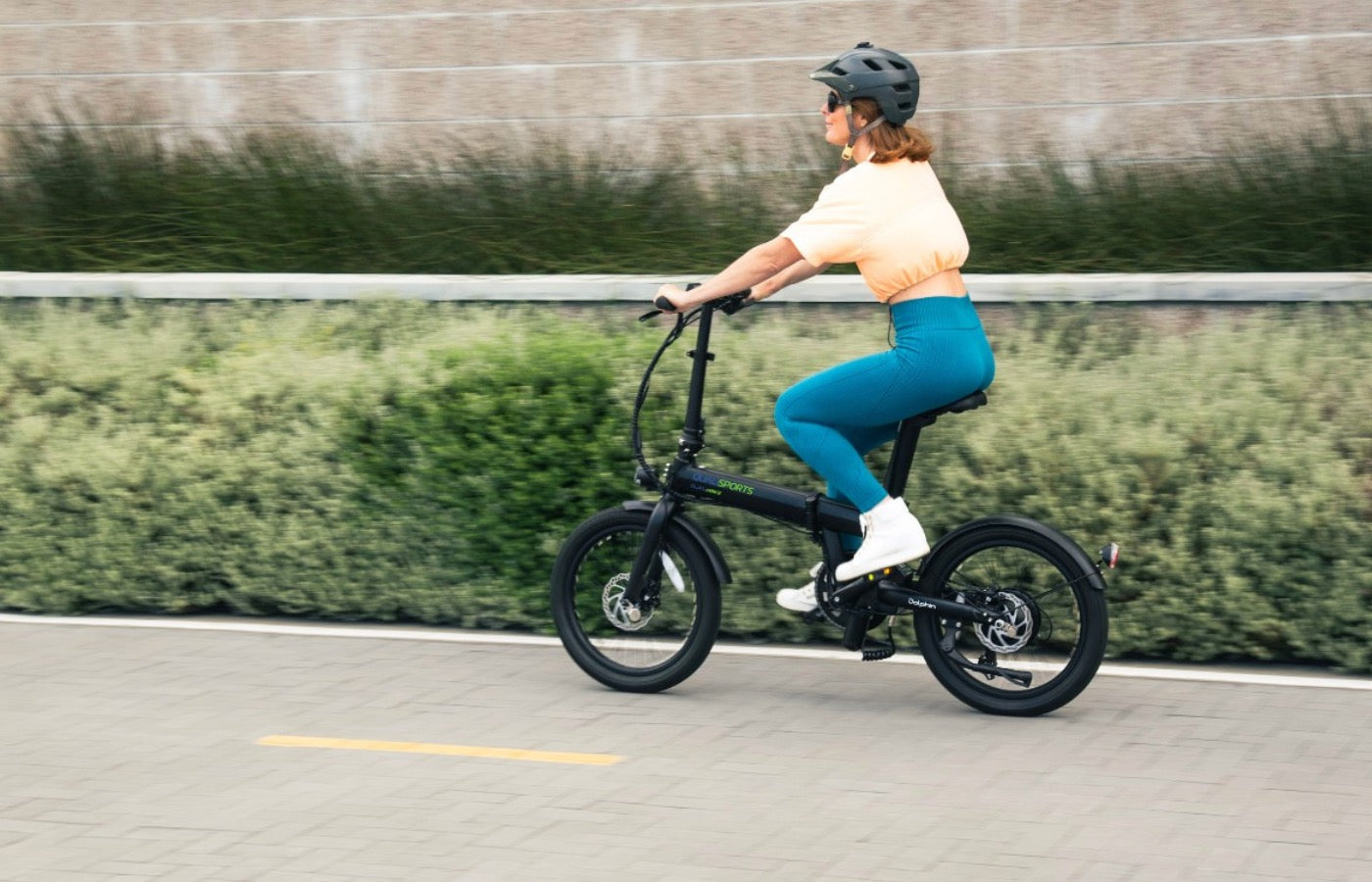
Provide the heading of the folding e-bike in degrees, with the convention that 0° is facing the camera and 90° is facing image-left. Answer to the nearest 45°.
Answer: approximately 90°

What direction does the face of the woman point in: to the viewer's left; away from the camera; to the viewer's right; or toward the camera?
to the viewer's left

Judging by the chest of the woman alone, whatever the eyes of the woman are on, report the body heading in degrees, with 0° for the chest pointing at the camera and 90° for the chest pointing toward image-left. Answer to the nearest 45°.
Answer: approximately 90°

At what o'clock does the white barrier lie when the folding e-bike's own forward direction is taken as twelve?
The white barrier is roughly at 2 o'clock from the folding e-bike.
